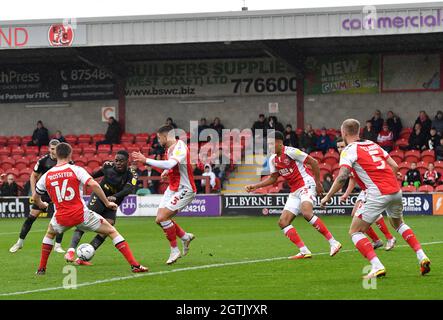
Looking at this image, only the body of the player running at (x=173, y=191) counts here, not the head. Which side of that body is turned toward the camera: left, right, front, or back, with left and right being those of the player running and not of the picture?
left

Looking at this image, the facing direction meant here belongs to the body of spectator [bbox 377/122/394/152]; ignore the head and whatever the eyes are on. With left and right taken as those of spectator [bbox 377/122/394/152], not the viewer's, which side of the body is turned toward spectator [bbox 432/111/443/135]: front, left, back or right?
left

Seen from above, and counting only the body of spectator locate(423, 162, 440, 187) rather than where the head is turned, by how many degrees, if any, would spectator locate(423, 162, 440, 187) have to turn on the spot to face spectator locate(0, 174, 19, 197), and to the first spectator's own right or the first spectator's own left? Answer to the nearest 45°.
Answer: approximately 90° to the first spectator's own right

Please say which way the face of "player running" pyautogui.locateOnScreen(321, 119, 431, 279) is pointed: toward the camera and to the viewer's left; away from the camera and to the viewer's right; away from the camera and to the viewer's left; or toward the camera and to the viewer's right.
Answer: away from the camera and to the viewer's left

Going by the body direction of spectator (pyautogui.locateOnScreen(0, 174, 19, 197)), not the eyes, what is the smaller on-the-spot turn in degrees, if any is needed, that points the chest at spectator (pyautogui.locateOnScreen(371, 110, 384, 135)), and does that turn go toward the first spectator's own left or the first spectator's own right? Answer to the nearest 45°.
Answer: approximately 90° to the first spectator's own left

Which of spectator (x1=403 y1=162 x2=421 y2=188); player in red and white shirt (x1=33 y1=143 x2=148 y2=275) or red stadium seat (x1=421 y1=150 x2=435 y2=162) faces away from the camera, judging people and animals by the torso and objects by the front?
the player in red and white shirt

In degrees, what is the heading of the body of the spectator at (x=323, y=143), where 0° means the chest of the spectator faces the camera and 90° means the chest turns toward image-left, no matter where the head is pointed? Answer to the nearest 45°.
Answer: approximately 0°

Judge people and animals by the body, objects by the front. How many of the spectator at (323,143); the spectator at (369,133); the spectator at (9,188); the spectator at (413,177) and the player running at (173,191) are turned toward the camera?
4

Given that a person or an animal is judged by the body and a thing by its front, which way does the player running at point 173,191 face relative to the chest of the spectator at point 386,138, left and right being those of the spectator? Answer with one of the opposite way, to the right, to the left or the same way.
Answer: to the right

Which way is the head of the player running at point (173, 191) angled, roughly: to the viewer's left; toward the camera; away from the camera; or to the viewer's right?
to the viewer's left

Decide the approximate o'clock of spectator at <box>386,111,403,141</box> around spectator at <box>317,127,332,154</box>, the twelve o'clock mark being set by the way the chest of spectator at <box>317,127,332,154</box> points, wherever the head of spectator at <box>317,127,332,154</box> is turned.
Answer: spectator at <box>386,111,403,141</box> is roughly at 9 o'clock from spectator at <box>317,127,332,154</box>.

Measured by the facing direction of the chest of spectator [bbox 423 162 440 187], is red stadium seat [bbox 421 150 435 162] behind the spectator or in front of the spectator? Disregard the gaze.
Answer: behind

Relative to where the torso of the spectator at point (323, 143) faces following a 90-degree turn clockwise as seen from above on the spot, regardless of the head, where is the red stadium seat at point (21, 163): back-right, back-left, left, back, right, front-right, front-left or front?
front
